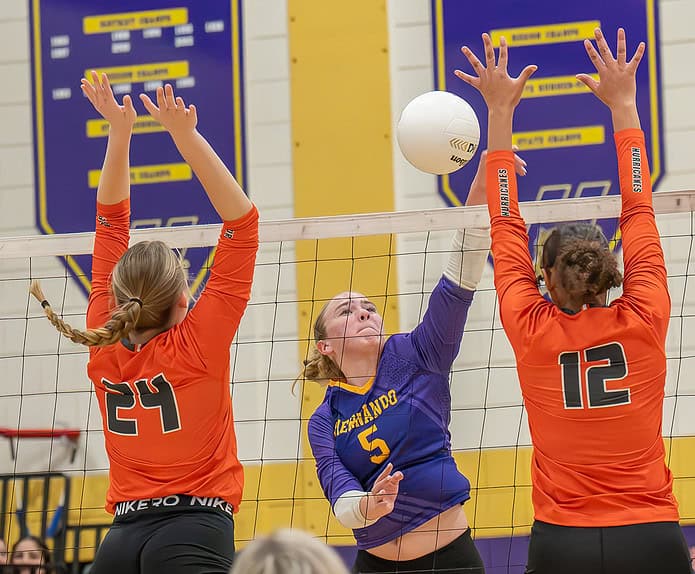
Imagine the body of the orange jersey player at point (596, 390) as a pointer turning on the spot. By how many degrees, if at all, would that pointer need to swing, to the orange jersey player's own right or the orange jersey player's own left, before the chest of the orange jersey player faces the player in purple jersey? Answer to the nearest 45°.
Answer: approximately 45° to the orange jersey player's own left

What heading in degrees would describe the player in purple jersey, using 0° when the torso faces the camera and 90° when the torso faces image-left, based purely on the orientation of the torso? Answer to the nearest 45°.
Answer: approximately 0°

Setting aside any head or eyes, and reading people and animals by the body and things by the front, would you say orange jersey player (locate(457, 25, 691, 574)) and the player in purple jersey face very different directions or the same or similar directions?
very different directions

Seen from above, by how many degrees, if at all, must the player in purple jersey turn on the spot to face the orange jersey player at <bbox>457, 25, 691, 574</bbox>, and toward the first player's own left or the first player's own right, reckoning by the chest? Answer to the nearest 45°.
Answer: approximately 45° to the first player's own left

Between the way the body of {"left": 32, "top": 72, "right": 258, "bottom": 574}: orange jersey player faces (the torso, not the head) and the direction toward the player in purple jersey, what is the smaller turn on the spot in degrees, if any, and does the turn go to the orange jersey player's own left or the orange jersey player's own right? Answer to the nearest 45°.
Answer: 0° — they already face them

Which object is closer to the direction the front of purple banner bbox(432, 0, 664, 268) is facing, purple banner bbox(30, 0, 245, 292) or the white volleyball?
the white volleyball

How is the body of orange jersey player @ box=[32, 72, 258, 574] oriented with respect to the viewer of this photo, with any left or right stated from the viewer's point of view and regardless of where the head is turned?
facing away from the viewer and to the right of the viewer
